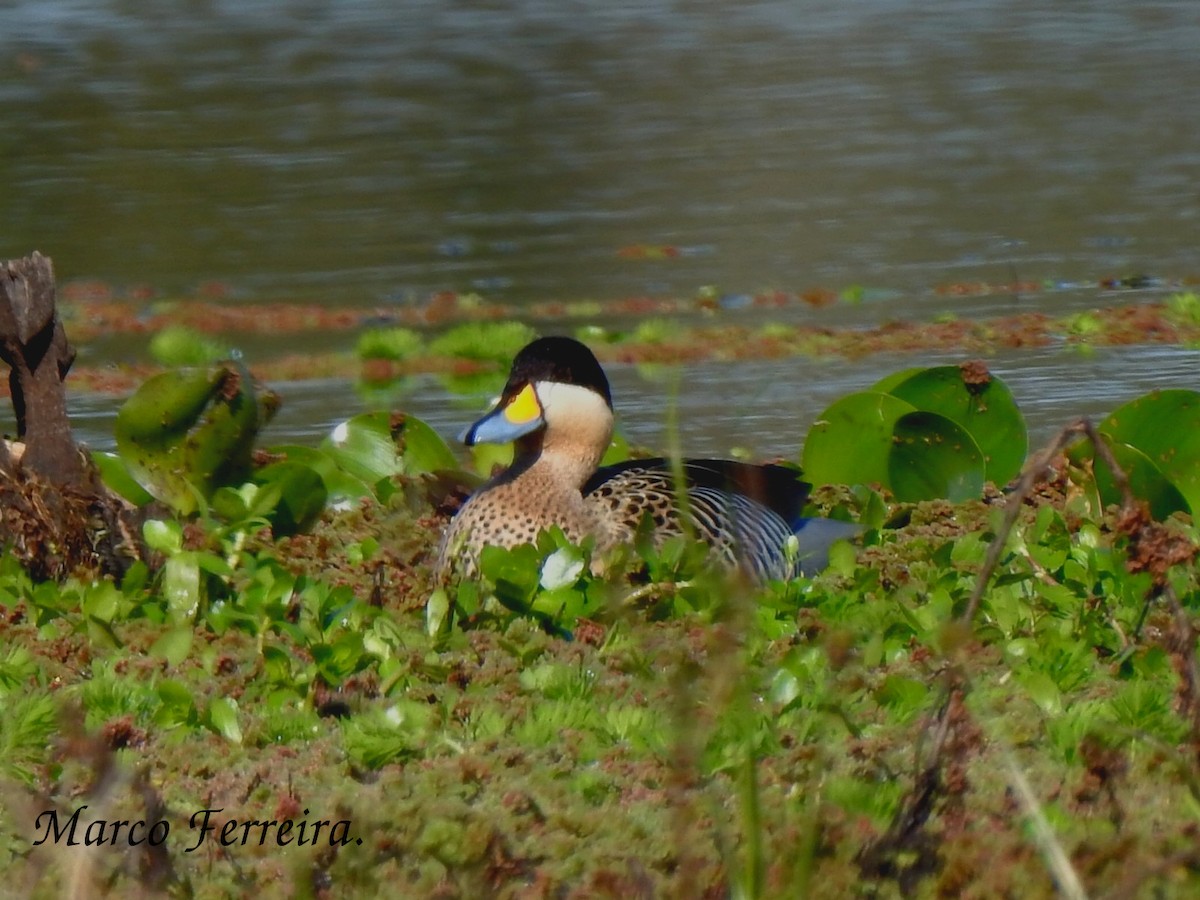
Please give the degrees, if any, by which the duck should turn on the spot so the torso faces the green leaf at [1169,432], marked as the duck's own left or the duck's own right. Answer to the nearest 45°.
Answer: approximately 180°

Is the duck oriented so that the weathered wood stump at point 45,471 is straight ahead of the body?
yes

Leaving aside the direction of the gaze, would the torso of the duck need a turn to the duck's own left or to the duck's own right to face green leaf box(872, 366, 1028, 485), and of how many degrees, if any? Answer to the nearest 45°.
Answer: approximately 135° to the duck's own right

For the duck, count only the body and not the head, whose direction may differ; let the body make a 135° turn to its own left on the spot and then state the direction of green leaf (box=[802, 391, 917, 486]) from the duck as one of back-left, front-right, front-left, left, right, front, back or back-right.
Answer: left

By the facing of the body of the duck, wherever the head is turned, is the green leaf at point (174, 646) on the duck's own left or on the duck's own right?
on the duck's own left

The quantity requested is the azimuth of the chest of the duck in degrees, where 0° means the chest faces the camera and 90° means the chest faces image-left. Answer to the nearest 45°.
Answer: approximately 90°

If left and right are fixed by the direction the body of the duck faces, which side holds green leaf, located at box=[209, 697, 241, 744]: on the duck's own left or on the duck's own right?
on the duck's own left

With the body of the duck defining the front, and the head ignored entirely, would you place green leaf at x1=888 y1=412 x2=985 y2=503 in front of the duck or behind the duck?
behind

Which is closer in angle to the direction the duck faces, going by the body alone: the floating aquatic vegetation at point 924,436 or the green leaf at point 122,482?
the green leaf

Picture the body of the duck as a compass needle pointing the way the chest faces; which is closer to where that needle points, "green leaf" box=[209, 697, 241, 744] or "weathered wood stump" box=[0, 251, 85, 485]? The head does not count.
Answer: the weathered wood stump
